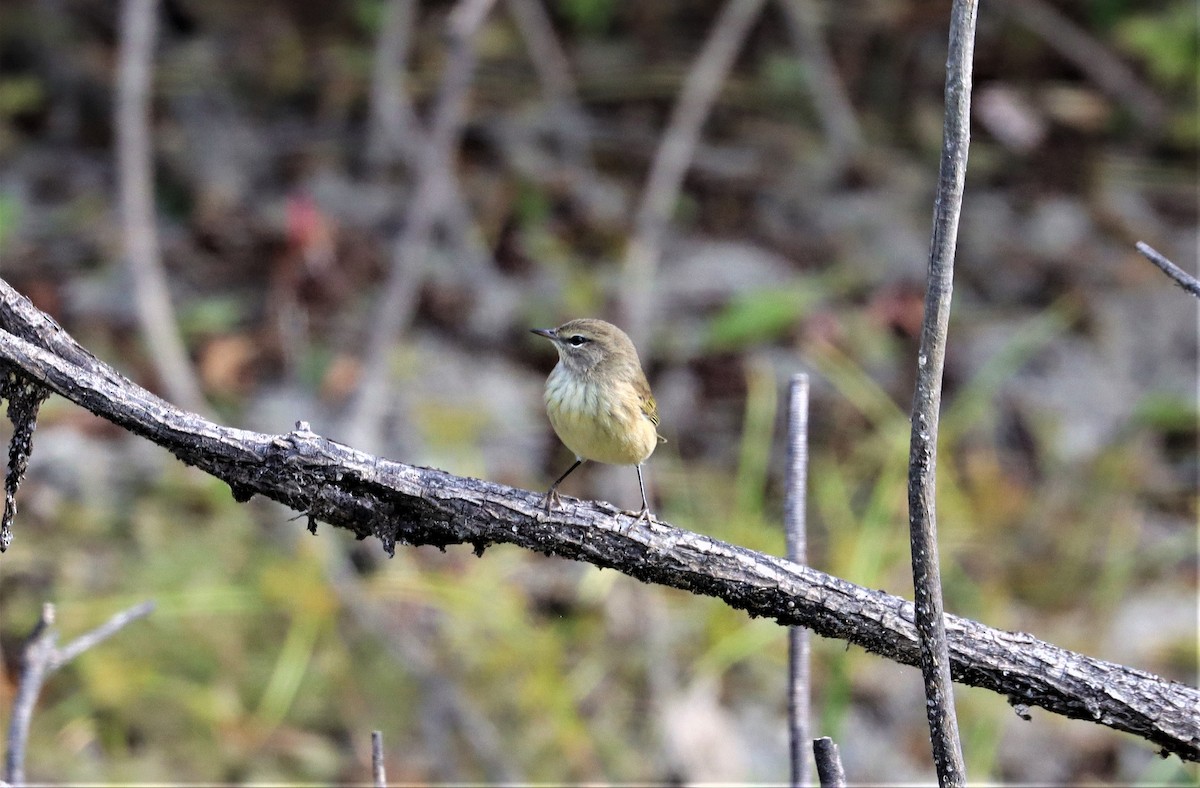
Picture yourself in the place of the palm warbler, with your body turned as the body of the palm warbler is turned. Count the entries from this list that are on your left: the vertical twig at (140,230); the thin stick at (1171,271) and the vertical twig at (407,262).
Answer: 1

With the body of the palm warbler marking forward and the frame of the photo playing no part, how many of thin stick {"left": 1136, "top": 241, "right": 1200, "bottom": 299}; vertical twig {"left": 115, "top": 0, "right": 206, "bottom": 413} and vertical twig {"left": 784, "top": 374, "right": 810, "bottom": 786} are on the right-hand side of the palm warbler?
1

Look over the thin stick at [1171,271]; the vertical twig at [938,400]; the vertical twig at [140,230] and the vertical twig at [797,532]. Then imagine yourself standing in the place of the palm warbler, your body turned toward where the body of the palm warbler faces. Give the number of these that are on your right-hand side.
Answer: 1

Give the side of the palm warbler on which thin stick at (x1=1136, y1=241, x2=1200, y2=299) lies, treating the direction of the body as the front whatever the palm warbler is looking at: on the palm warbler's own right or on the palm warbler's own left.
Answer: on the palm warbler's own left

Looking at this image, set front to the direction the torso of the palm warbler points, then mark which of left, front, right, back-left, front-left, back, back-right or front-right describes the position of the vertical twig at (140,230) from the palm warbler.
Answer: right

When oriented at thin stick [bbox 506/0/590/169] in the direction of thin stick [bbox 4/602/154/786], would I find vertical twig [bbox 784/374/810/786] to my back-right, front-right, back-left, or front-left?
front-left

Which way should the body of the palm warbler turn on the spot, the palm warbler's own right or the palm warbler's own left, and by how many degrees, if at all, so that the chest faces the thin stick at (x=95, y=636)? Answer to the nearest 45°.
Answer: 0° — it already faces it

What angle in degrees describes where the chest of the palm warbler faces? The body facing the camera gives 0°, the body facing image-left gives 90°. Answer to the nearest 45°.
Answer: approximately 45°
